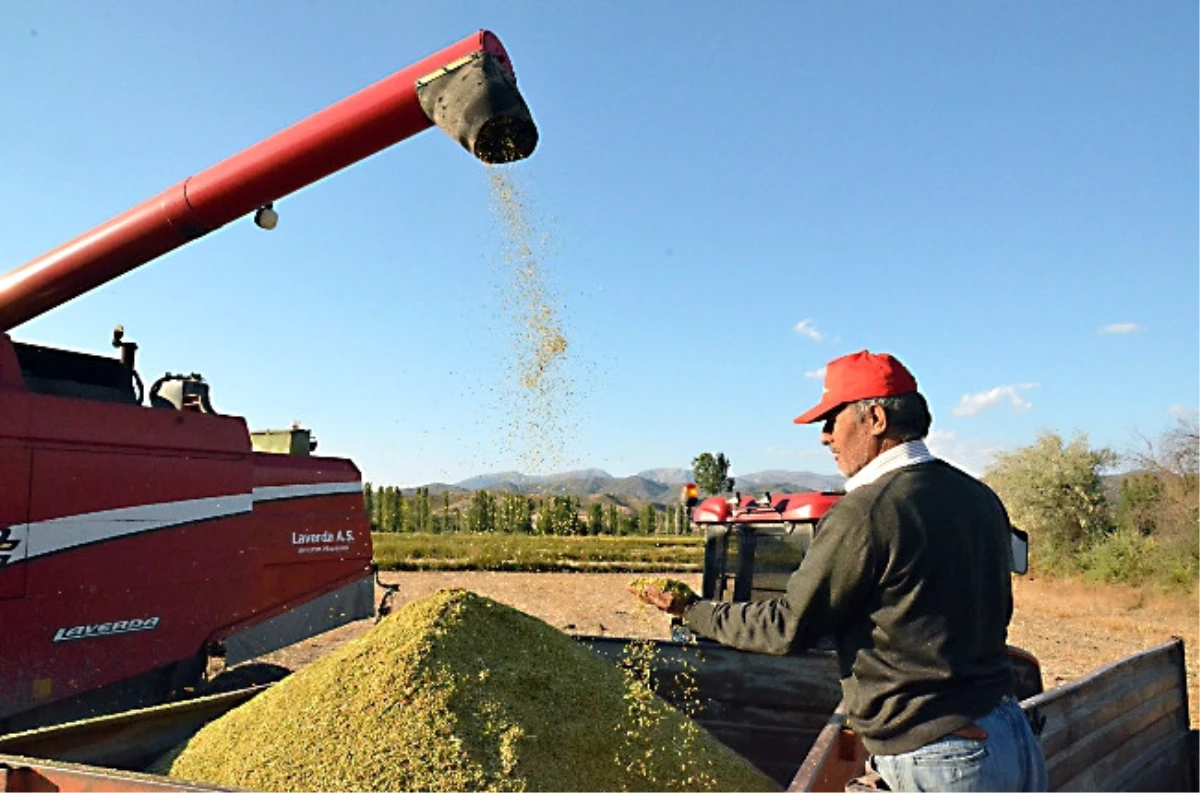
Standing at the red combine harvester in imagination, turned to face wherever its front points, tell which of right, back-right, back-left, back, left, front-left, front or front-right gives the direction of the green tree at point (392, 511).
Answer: back-right

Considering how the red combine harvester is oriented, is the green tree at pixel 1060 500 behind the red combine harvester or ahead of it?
behind

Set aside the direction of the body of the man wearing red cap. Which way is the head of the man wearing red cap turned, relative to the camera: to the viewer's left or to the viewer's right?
to the viewer's left

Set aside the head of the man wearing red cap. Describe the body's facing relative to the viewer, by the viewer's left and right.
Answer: facing away from the viewer and to the left of the viewer

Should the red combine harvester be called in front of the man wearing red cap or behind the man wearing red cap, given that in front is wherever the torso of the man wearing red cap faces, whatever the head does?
in front

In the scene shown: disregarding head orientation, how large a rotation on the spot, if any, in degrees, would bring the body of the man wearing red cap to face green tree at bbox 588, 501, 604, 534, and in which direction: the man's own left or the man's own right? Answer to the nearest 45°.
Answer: approximately 45° to the man's own right

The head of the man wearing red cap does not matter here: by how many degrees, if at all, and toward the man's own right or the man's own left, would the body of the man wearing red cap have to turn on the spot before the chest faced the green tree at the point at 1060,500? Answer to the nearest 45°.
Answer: approximately 45° to the man's own right

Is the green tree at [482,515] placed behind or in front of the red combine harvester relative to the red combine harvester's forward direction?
behind

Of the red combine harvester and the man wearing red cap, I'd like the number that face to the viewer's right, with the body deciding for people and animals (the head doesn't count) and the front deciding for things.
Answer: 0
